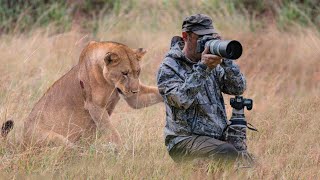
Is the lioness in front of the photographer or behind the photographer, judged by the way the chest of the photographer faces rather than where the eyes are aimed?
behind

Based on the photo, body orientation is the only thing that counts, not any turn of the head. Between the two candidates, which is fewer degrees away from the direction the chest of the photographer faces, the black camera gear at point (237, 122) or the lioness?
the black camera gear

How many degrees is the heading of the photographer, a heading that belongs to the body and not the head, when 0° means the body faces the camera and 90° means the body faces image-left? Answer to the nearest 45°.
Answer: approximately 315°
